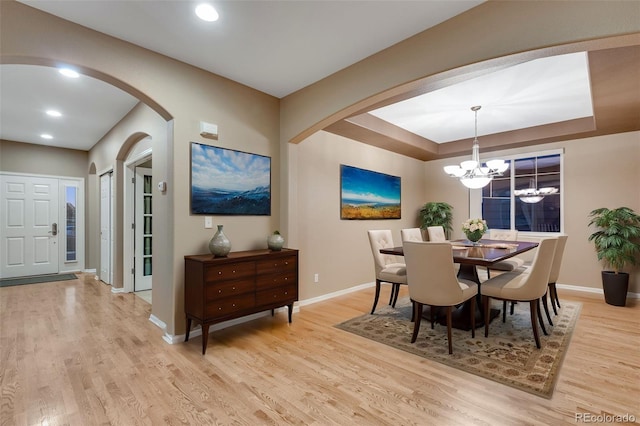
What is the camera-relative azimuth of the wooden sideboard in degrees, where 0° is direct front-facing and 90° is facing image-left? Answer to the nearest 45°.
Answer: approximately 315°

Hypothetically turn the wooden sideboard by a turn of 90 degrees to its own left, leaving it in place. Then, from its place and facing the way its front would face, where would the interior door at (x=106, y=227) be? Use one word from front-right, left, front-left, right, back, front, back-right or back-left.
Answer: left

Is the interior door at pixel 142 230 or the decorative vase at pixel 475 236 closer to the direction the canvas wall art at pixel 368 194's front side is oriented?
the decorative vase

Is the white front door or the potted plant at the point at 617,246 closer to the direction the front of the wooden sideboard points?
the potted plant

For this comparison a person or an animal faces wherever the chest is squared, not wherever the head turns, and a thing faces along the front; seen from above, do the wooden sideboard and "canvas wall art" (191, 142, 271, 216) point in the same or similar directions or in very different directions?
same or similar directions

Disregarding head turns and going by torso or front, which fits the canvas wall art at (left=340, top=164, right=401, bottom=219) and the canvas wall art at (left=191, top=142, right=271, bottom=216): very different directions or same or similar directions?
same or similar directions

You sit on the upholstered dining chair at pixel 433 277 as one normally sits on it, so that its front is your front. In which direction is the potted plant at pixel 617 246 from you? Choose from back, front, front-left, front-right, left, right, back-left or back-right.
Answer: front

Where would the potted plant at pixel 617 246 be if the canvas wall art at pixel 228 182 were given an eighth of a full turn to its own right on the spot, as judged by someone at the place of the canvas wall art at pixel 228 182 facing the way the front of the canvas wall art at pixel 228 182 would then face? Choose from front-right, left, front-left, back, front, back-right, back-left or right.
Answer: left

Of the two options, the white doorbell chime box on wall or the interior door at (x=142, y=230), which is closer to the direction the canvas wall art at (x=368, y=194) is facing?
the white doorbell chime box on wall

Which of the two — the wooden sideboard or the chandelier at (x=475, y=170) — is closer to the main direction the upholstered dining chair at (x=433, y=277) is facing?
the chandelier

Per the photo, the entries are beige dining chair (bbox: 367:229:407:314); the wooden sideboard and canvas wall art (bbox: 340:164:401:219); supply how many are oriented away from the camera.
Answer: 0

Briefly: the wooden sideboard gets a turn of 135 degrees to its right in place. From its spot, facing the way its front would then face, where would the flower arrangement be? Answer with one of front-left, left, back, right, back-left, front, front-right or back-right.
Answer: back

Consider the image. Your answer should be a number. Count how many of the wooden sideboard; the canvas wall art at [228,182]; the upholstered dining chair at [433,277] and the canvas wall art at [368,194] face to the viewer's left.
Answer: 0

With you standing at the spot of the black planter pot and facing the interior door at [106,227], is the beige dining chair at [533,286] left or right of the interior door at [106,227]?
left

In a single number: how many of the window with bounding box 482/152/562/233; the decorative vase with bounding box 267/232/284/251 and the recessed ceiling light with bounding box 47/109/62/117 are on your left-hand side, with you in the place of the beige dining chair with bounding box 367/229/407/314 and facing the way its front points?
1

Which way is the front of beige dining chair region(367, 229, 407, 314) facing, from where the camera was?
facing the viewer and to the right of the viewer

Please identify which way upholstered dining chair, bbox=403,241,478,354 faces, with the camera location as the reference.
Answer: facing away from the viewer and to the right of the viewer
